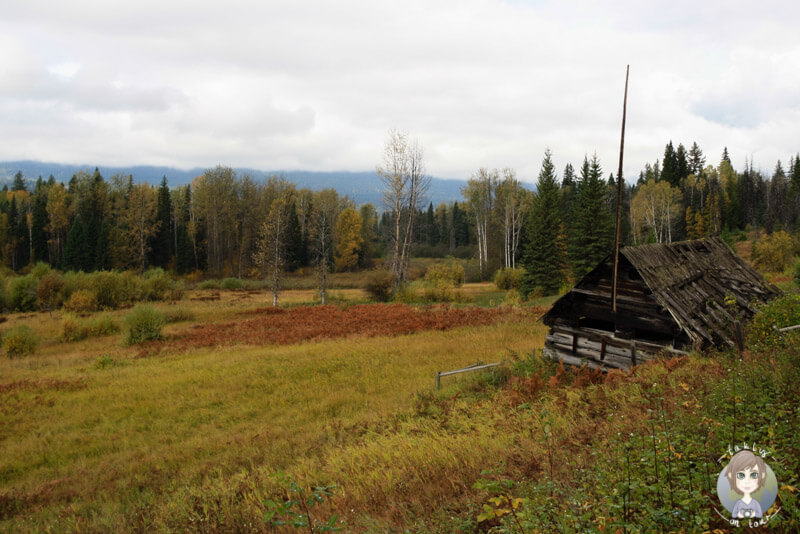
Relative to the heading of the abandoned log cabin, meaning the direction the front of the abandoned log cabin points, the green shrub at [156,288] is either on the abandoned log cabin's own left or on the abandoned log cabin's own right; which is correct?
on the abandoned log cabin's own right

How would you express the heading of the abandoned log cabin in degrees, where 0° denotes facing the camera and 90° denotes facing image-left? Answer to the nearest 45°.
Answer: approximately 45°

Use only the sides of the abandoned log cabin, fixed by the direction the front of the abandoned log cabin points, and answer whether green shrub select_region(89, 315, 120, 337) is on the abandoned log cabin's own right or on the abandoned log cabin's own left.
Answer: on the abandoned log cabin's own right

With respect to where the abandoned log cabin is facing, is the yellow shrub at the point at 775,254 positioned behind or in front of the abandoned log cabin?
behind
